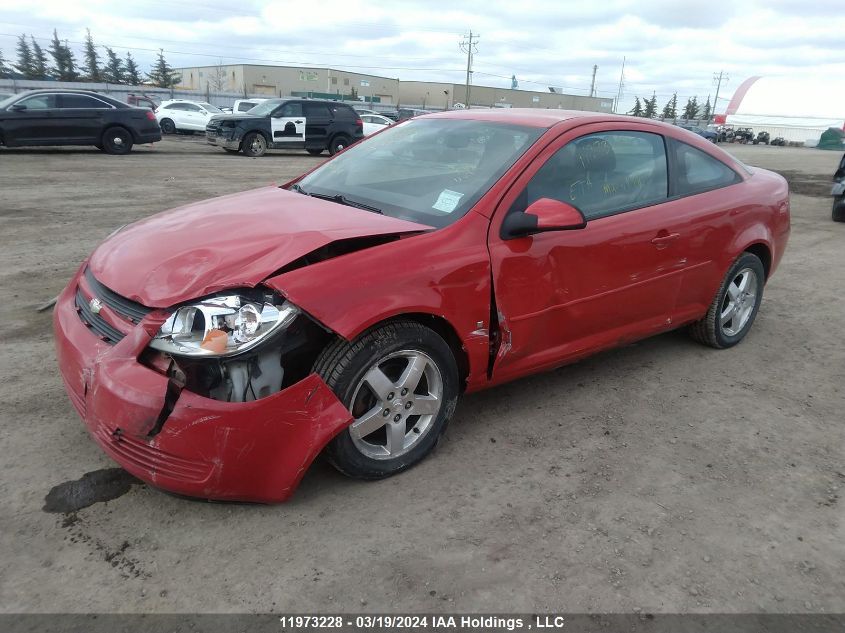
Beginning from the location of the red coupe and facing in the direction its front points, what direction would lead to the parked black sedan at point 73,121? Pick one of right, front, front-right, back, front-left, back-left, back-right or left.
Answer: right

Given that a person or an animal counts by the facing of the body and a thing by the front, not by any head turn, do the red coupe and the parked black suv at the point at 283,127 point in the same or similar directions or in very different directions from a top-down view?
same or similar directions

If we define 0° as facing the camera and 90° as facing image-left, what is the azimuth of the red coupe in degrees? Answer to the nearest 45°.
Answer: approximately 45°

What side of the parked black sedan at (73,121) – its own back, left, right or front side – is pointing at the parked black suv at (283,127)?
back

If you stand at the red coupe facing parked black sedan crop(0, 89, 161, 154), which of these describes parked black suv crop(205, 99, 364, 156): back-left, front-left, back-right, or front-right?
front-right

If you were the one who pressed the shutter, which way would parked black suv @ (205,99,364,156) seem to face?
facing the viewer and to the left of the viewer

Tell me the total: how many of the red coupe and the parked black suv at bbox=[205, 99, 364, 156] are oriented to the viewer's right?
0

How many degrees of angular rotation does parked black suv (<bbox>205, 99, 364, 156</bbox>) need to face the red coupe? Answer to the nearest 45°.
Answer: approximately 45° to its left

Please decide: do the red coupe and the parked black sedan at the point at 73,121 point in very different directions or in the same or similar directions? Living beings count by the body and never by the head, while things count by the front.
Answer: same or similar directions

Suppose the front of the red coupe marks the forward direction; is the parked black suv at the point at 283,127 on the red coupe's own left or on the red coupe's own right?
on the red coupe's own right

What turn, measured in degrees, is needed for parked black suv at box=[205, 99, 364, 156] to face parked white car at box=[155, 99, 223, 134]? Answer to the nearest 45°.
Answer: approximately 90° to its right
